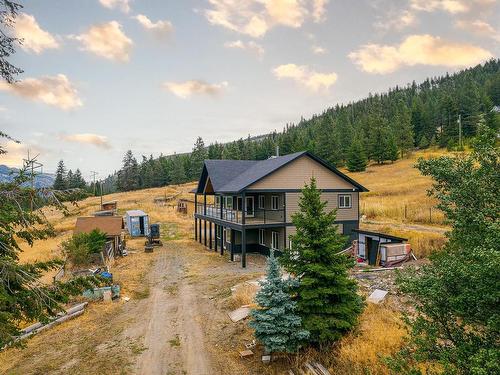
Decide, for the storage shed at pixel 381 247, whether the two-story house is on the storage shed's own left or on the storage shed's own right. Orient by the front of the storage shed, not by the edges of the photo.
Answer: on the storage shed's own right

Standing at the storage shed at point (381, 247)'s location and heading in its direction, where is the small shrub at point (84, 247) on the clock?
The small shrub is roughly at 1 o'clock from the storage shed.

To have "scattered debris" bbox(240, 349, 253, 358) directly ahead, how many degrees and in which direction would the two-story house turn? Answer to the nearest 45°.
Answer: approximately 45° to its left

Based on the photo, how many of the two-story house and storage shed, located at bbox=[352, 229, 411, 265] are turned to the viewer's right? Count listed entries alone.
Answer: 0

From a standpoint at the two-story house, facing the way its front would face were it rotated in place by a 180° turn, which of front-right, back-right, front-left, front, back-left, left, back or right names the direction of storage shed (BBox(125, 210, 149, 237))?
left

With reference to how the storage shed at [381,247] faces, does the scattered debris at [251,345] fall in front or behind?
in front

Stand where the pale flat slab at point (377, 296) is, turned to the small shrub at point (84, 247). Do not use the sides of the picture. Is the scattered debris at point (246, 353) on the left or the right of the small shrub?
left

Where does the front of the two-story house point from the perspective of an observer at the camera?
facing the viewer and to the left of the viewer

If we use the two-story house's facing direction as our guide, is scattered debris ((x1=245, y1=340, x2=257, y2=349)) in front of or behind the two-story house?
in front

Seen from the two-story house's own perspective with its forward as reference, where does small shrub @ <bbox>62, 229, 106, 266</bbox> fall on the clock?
The small shrub is roughly at 1 o'clock from the two-story house.
